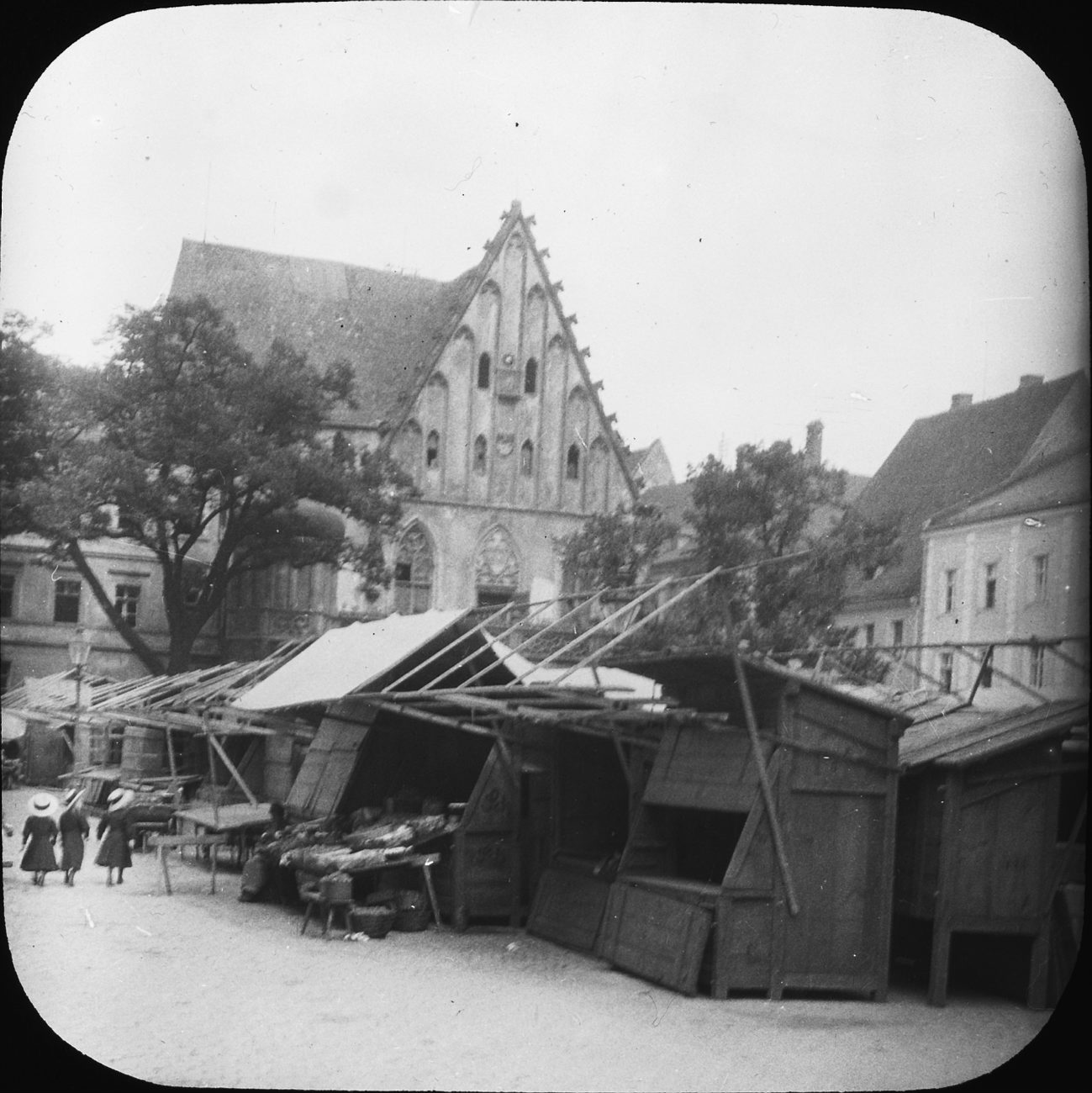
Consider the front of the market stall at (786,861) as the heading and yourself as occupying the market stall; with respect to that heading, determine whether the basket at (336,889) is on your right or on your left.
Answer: on your right

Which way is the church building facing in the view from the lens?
facing the viewer and to the right of the viewer

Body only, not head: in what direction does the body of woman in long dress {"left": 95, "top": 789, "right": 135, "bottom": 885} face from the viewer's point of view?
away from the camera

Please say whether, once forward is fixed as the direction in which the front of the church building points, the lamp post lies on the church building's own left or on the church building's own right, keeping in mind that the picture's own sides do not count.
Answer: on the church building's own right

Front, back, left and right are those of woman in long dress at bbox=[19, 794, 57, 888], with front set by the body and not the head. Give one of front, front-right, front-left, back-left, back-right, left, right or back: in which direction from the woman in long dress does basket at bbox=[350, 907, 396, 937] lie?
back-right

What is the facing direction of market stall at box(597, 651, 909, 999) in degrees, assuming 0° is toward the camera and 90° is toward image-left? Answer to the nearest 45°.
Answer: approximately 45°

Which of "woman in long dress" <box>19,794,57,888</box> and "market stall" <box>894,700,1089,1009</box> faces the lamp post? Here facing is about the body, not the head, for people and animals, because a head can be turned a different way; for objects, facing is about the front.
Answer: the woman in long dress

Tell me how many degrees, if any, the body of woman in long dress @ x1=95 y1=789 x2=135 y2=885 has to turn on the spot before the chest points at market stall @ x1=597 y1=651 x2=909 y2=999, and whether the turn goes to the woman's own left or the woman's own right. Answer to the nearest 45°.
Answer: approximately 135° to the woman's own right

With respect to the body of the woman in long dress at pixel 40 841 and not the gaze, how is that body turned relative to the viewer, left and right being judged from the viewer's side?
facing away from the viewer

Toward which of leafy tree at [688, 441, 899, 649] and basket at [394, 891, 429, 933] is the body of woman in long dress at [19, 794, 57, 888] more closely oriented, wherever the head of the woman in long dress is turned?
the leafy tree

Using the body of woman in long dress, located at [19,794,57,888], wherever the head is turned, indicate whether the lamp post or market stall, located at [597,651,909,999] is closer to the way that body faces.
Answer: the lamp post

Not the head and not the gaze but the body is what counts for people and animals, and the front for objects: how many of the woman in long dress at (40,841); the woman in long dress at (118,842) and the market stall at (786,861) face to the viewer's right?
0
